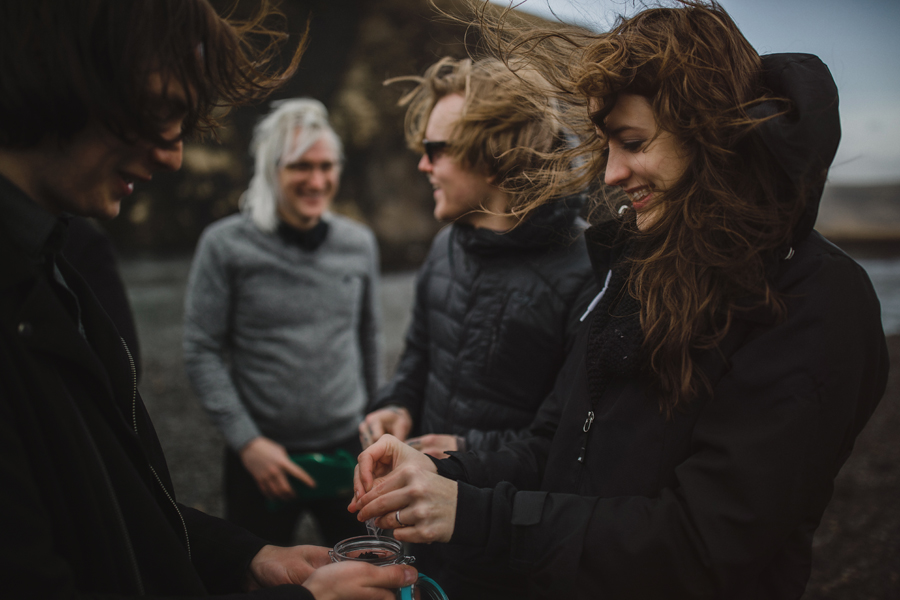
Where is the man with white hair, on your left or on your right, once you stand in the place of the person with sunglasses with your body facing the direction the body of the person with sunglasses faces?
on your right

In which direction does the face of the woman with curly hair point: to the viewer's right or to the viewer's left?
to the viewer's left

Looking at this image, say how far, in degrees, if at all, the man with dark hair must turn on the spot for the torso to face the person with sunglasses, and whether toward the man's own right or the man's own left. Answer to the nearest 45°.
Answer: approximately 45° to the man's own left

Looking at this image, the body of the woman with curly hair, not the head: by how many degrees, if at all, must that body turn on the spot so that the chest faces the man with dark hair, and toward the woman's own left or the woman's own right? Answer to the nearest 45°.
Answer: approximately 45° to the woman's own left

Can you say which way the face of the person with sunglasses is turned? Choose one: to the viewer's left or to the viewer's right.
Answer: to the viewer's left

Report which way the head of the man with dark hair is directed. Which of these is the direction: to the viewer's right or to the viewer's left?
to the viewer's right

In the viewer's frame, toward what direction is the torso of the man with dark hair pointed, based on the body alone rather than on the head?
to the viewer's right

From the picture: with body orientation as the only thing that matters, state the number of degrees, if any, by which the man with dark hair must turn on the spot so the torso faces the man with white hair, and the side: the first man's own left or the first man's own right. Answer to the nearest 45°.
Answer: approximately 90° to the first man's own left

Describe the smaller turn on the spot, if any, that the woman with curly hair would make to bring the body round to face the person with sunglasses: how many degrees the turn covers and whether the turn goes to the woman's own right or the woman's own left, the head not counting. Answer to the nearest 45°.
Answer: approximately 45° to the woman's own right

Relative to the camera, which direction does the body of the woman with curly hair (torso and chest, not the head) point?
to the viewer's left

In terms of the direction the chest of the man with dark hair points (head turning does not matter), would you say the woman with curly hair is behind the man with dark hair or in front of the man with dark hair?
in front

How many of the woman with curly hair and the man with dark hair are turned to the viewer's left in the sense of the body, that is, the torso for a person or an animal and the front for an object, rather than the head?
1
